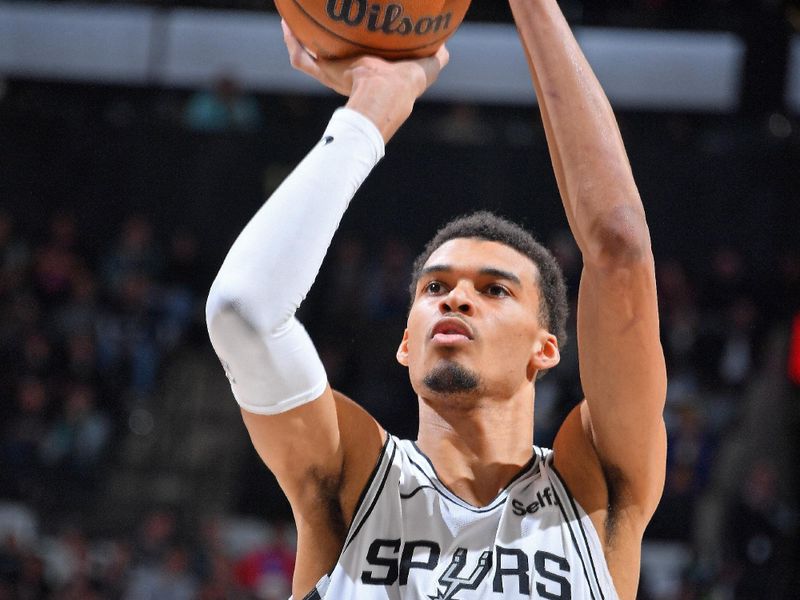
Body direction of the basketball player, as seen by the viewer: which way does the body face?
toward the camera

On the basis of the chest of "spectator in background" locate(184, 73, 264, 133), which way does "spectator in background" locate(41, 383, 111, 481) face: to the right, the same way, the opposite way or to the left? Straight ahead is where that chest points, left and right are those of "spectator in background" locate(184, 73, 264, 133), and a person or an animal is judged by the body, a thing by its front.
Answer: the same way

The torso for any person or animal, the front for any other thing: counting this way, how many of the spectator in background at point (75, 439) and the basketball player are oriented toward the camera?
2

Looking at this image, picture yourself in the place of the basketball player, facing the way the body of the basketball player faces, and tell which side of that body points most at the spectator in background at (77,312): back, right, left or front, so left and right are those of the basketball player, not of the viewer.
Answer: back

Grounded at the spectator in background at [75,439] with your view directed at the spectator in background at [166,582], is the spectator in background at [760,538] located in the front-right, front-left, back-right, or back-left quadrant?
front-left

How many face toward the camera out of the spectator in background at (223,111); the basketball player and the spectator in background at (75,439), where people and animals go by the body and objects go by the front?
3

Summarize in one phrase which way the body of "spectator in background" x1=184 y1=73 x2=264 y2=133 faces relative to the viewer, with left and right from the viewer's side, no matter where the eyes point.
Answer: facing the viewer

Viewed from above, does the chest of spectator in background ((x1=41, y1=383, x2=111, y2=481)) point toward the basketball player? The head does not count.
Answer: yes

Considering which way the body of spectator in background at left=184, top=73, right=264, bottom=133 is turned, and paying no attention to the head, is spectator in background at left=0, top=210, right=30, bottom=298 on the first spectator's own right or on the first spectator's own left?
on the first spectator's own right

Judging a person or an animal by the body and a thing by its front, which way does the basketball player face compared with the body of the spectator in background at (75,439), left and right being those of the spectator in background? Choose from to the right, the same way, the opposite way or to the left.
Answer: the same way

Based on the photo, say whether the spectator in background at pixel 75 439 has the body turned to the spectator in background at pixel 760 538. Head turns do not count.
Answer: no

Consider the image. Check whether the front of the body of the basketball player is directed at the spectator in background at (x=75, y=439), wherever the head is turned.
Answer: no

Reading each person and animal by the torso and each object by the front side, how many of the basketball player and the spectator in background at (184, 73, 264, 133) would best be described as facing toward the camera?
2

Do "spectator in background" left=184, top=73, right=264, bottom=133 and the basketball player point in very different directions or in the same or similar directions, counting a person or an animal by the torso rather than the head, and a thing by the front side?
same or similar directions
